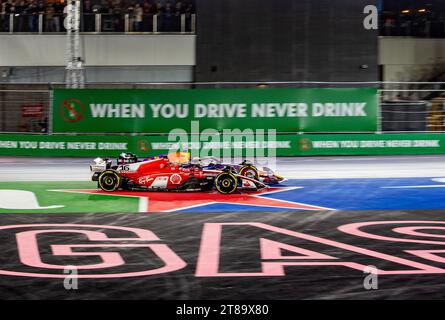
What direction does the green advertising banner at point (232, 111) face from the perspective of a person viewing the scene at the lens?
facing the viewer

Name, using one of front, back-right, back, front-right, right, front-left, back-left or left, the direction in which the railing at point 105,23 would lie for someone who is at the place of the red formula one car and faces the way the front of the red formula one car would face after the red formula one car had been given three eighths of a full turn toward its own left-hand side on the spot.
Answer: front-right

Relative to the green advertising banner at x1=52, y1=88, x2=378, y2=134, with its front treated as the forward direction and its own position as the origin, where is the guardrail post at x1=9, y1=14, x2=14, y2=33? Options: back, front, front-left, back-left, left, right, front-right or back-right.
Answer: back-right

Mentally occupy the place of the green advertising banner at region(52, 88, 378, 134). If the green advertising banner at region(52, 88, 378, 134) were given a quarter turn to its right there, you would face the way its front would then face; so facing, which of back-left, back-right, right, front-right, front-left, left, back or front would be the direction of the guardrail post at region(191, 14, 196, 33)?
right

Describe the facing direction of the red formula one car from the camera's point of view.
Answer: facing to the right of the viewer

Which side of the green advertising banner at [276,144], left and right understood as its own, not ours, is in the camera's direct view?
front

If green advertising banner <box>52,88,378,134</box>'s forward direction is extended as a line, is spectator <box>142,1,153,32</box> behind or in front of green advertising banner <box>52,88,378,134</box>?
behind

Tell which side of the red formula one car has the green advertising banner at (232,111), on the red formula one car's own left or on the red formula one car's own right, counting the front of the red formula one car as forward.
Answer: on the red formula one car's own left

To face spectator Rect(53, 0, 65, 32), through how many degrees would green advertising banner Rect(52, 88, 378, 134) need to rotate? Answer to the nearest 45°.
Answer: approximately 135° to its right

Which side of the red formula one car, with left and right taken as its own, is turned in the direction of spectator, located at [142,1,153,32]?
left

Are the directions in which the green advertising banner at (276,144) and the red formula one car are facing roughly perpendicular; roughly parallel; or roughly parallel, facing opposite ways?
roughly perpendicular

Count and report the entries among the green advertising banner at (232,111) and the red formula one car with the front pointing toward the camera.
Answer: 1
